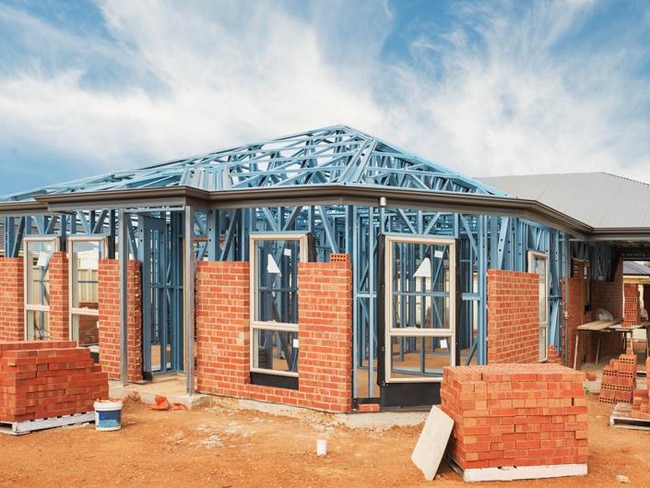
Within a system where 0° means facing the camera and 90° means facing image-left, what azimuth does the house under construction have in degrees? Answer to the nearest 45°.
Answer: approximately 45°

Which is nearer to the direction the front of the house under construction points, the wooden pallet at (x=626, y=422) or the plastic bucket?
the plastic bucket

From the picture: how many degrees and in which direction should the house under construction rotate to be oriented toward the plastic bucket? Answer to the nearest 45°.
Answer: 0° — it already faces it

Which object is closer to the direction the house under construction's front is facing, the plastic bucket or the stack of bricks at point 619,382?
the plastic bucket

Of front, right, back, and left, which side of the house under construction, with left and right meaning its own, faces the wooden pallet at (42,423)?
front

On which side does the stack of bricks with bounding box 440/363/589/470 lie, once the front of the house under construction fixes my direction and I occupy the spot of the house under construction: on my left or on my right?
on my left

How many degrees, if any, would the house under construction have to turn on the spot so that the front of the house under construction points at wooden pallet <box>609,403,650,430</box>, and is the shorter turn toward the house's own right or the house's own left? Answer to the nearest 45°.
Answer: approximately 45° to the house's own left

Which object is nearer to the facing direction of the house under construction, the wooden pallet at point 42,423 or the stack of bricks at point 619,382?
the wooden pallet
